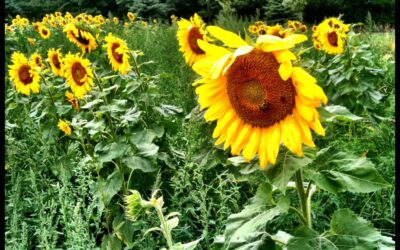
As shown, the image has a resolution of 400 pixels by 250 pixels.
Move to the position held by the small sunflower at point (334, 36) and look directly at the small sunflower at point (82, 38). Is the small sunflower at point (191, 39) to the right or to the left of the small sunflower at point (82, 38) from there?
left

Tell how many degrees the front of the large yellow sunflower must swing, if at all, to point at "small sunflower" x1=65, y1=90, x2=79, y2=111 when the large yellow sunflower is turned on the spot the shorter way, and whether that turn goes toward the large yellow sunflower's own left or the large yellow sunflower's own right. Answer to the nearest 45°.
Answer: approximately 135° to the large yellow sunflower's own right

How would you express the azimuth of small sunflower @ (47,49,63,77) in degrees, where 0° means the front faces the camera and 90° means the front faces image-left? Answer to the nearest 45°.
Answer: approximately 315°

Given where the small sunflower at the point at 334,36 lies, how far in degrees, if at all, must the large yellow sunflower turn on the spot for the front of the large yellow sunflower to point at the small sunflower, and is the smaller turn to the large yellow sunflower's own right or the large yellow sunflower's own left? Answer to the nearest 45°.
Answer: approximately 180°

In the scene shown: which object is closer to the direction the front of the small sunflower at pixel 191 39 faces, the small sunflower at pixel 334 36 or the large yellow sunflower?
the large yellow sunflower

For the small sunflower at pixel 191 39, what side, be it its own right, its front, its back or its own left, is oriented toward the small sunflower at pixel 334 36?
left

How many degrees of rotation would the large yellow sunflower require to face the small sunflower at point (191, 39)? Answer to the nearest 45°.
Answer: approximately 180°

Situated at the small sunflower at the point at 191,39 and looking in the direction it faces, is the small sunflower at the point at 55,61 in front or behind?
behind
